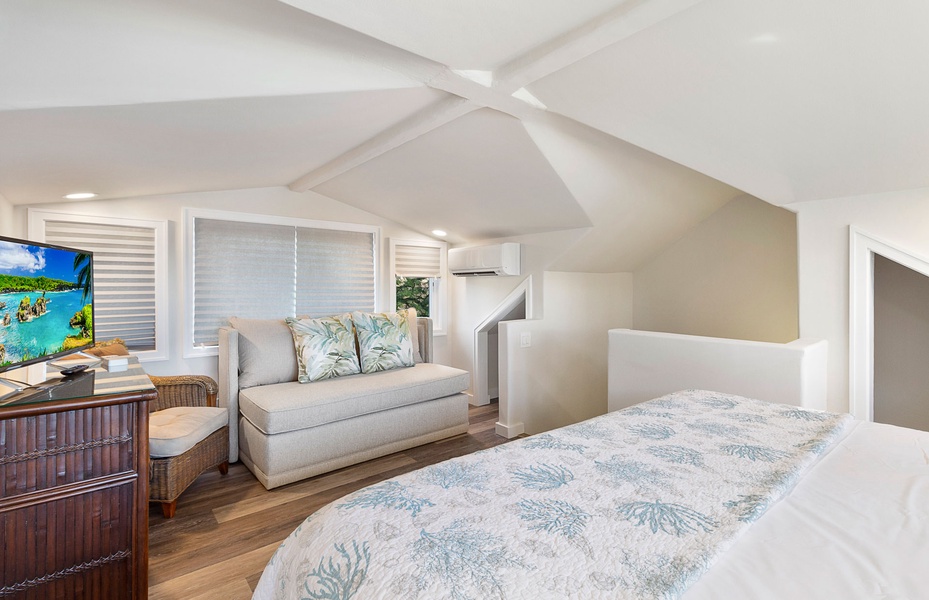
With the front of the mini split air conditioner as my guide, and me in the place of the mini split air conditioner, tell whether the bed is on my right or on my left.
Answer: on my left

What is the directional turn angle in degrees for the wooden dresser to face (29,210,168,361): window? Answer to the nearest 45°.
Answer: approximately 135° to its left

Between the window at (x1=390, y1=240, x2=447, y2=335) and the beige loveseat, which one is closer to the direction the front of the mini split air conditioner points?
the beige loveseat

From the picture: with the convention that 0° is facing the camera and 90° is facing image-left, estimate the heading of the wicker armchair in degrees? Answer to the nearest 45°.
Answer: approximately 315°

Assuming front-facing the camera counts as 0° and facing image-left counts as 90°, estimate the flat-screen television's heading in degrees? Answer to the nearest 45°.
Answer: approximately 315°

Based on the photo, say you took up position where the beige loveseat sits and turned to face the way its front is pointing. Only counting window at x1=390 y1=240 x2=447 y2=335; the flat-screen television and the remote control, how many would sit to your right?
2

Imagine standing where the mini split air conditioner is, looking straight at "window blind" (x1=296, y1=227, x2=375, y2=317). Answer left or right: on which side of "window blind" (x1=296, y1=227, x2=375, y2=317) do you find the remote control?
left

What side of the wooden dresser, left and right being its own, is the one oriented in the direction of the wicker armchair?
left

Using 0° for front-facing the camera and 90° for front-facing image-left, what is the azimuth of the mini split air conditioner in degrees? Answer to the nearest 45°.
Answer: approximately 45°
